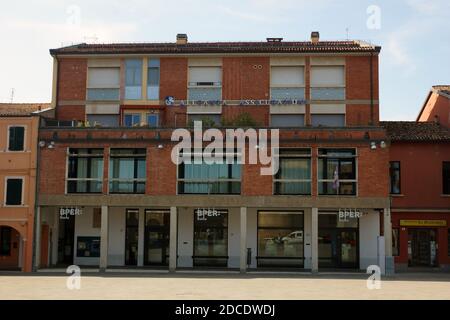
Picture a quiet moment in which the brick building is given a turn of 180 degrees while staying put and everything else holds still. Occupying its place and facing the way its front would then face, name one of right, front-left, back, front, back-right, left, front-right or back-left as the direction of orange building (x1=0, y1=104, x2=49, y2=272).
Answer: left

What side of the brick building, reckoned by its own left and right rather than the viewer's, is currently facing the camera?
front
